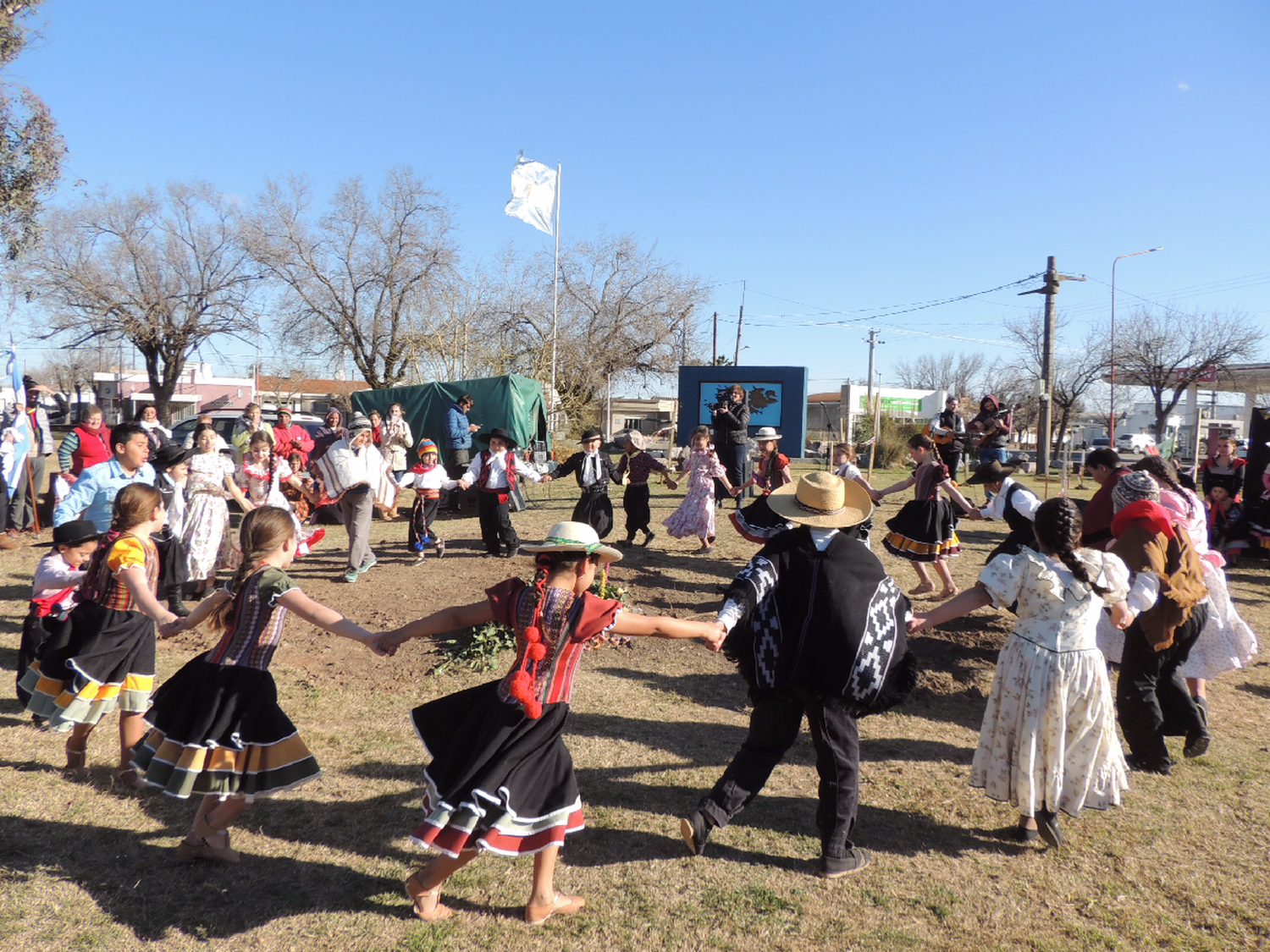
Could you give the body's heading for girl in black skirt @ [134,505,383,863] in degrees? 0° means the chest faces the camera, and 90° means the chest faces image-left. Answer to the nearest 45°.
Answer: approximately 225°

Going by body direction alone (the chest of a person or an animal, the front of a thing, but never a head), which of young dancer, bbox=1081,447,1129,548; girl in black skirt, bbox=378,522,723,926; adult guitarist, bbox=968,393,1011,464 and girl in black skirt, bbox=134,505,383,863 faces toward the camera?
adult guitarist, bbox=968,393,1011,464

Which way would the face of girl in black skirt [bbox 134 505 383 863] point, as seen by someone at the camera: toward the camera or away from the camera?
away from the camera

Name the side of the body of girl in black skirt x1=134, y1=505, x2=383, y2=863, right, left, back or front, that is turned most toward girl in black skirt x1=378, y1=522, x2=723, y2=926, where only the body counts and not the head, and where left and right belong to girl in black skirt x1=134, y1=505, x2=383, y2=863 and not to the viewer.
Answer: right

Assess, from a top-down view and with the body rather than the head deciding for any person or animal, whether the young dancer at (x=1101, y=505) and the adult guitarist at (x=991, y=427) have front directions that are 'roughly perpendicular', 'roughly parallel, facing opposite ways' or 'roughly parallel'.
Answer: roughly perpendicular

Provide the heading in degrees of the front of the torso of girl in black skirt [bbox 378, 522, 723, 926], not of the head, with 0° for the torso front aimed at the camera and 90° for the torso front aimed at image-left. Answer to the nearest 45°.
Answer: approximately 225°

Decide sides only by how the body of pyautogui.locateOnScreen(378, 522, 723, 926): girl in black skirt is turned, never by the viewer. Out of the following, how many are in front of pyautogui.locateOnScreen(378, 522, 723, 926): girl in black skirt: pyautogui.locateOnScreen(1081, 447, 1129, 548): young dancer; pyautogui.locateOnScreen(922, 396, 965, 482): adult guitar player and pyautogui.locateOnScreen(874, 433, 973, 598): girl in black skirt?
3

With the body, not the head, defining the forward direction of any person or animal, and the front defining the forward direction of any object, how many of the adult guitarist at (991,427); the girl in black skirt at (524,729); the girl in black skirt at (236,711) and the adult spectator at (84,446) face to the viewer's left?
0

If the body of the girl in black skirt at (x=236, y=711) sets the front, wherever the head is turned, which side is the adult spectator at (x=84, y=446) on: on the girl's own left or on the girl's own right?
on the girl's own left

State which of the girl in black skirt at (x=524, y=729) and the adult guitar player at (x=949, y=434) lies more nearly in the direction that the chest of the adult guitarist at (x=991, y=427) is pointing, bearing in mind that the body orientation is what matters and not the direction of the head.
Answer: the girl in black skirt

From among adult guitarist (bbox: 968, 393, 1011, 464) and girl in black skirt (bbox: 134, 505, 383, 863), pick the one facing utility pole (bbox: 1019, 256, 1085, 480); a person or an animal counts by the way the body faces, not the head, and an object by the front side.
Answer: the girl in black skirt

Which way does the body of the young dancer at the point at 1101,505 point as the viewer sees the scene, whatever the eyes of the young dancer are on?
to the viewer's left

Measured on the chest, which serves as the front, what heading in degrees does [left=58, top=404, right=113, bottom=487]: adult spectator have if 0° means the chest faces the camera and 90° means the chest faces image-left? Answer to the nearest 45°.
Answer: approximately 315°

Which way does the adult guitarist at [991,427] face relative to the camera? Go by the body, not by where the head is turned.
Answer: toward the camera

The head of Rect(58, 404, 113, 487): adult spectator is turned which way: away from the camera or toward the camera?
toward the camera

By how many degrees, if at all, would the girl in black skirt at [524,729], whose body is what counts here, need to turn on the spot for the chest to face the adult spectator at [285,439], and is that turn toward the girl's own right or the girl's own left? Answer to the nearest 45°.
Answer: approximately 45° to the girl's own left

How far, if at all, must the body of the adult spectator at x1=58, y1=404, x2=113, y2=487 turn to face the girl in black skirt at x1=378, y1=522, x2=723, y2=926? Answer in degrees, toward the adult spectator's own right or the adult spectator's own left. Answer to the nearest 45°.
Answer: approximately 45° to the adult spectator's own right

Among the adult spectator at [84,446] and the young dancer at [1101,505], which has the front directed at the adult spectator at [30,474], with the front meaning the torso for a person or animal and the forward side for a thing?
the young dancer at [1101,505]

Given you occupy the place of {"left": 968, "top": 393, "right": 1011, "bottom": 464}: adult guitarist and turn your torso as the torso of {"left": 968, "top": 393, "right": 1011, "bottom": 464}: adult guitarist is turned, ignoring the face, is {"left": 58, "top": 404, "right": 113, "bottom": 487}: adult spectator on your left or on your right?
on your right

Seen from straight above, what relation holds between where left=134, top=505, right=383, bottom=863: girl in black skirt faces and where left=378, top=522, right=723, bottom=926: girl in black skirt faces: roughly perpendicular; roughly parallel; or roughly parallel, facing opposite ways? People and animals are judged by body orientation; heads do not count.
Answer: roughly parallel
